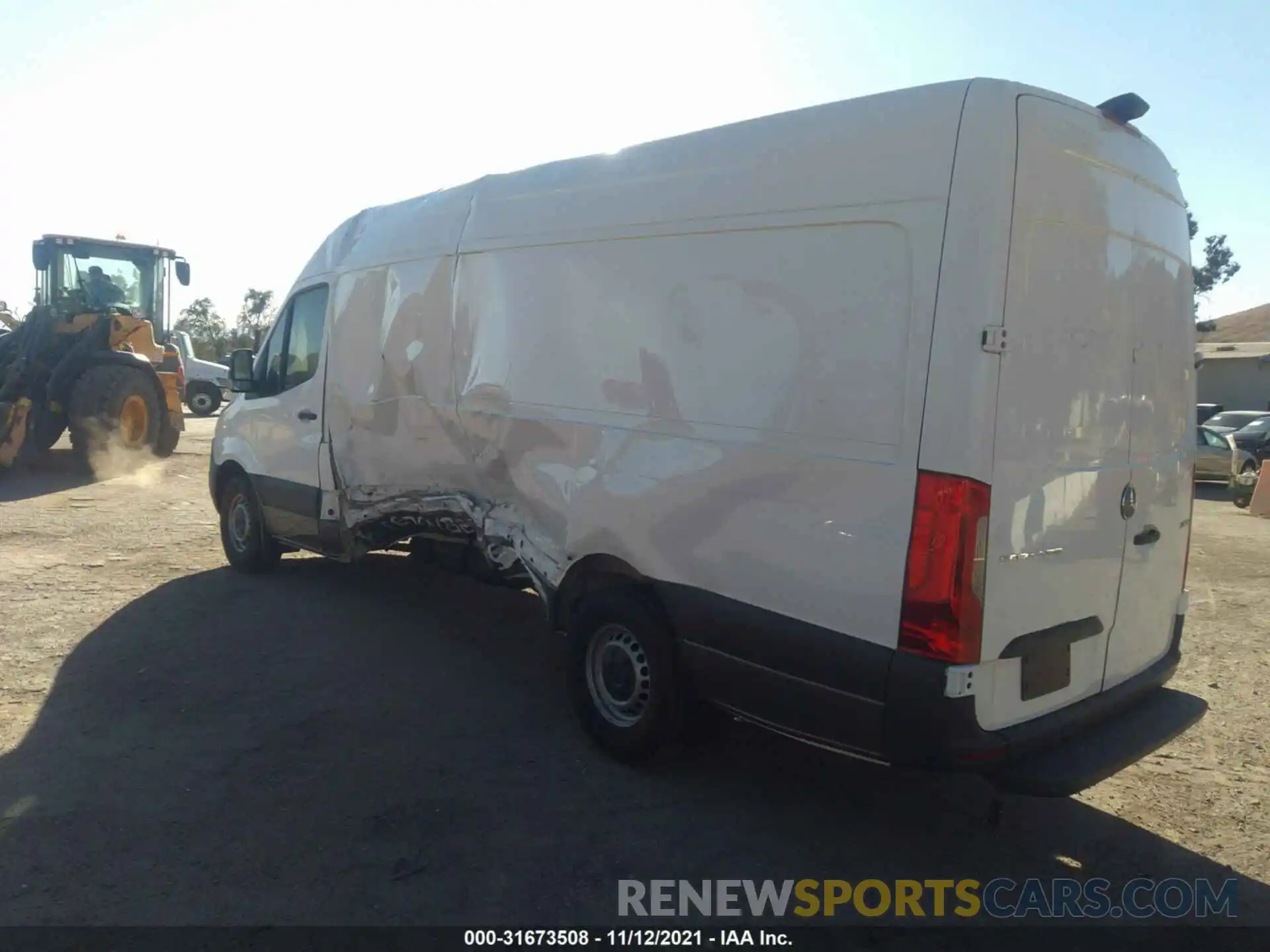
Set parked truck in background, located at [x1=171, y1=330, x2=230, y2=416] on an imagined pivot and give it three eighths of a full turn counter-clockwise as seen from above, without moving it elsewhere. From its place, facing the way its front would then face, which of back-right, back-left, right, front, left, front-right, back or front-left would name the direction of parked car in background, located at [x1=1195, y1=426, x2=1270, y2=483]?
back

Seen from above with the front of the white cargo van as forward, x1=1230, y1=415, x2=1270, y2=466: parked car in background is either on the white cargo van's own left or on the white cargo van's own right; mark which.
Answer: on the white cargo van's own right

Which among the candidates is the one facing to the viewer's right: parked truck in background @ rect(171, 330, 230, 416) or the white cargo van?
the parked truck in background

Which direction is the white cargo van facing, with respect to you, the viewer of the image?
facing away from the viewer and to the left of the viewer

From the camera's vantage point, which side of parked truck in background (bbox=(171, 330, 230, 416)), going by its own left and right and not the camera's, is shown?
right

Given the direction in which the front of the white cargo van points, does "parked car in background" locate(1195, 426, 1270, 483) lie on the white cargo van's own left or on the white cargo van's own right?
on the white cargo van's own right

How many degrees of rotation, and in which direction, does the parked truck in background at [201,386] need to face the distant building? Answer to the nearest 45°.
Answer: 0° — it already faces it

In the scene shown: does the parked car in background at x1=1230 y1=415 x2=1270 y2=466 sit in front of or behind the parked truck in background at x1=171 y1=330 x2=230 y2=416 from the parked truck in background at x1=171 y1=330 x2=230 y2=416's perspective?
in front

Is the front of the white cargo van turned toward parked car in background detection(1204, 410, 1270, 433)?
no

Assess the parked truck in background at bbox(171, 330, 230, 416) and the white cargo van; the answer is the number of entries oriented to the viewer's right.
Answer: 1

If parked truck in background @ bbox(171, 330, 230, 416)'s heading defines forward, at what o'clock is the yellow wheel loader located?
The yellow wheel loader is roughly at 3 o'clock from the parked truck in background.

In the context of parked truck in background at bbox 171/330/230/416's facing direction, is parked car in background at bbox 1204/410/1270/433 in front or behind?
in front

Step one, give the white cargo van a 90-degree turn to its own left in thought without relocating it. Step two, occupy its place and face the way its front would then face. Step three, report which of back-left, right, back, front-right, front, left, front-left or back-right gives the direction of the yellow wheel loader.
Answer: right

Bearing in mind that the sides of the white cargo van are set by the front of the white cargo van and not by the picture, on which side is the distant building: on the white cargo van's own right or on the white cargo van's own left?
on the white cargo van's own right

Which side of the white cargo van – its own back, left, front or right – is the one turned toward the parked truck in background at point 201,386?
front
